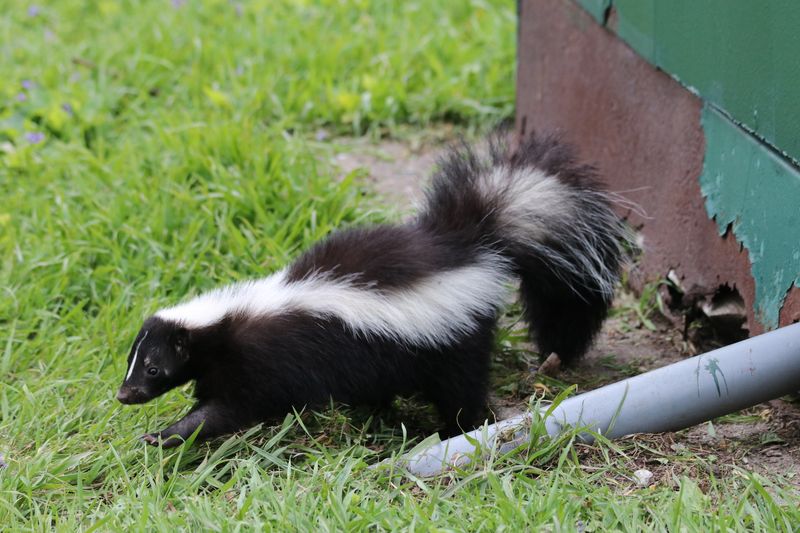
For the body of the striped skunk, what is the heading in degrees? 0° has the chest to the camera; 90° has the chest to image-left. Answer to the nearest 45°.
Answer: approximately 90°

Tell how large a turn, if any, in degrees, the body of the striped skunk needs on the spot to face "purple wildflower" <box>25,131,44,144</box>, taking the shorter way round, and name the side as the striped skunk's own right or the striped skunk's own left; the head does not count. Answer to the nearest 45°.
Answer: approximately 45° to the striped skunk's own right

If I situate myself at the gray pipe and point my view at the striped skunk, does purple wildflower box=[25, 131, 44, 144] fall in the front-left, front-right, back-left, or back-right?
front-right

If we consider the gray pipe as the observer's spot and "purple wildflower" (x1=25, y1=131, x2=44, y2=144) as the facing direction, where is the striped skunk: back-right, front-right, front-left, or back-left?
front-left

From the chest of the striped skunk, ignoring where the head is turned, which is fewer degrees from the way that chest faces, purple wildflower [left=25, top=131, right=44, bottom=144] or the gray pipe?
the purple wildflower

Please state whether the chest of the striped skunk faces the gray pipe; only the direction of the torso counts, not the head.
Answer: no
